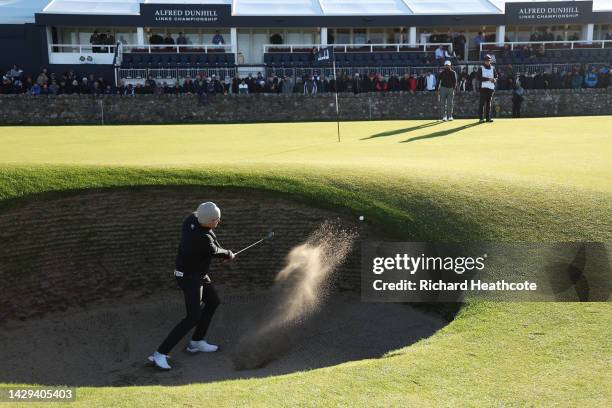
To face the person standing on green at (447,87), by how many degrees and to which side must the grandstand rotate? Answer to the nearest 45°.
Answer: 0° — it already faces them

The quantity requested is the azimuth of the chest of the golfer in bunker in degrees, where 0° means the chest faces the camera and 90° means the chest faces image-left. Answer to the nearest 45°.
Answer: approximately 270°

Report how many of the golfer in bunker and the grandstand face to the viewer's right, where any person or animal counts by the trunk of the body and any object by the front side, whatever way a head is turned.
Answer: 1

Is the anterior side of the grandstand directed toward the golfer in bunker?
yes

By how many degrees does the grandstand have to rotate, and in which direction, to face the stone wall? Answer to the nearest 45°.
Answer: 0° — it already faces it

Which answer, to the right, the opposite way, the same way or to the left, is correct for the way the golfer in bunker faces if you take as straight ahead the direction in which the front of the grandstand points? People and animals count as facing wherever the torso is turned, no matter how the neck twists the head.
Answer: to the left

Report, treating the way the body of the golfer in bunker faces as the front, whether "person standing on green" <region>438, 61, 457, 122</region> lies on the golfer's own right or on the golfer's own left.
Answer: on the golfer's own left

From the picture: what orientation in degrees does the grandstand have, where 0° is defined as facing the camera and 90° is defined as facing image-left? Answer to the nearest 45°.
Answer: approximately 0°
